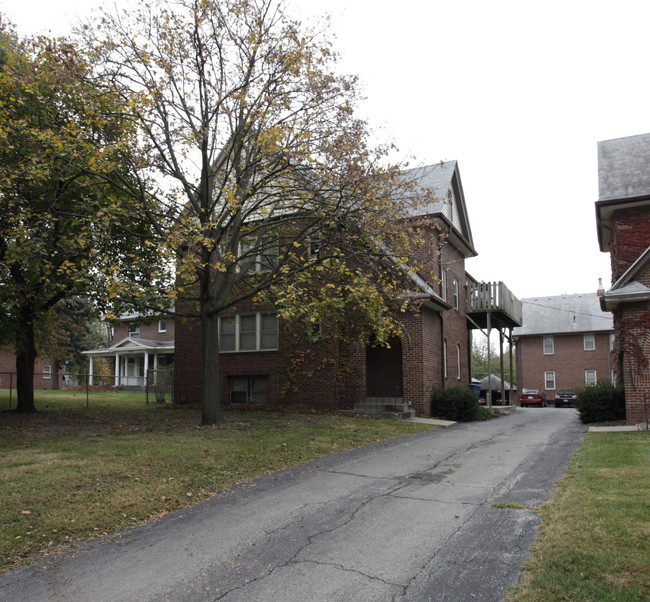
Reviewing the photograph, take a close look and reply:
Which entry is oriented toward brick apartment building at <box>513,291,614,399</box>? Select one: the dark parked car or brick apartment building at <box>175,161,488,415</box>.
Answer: the dark parked car

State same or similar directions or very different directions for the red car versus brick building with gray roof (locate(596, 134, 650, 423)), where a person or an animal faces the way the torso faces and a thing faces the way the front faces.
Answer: very different directions

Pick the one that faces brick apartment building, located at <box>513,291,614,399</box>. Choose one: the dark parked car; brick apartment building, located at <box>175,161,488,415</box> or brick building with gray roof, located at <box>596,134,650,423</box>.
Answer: the dark parked car

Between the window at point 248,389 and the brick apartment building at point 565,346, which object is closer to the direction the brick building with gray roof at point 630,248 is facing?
the window

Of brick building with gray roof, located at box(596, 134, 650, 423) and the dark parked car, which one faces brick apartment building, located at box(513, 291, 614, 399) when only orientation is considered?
the dark parked car

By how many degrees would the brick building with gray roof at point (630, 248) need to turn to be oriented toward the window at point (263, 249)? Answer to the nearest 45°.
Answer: approximately 45° to its right

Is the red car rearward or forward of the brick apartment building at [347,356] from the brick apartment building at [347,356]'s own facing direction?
rearward

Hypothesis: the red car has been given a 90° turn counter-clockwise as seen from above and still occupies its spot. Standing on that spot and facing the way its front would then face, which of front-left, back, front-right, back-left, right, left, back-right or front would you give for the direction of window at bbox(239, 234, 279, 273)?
left

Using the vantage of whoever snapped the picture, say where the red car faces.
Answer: facing away from the viewer

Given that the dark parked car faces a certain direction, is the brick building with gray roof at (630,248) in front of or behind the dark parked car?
behind

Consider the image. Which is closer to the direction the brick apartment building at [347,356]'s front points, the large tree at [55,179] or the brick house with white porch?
the large tree
